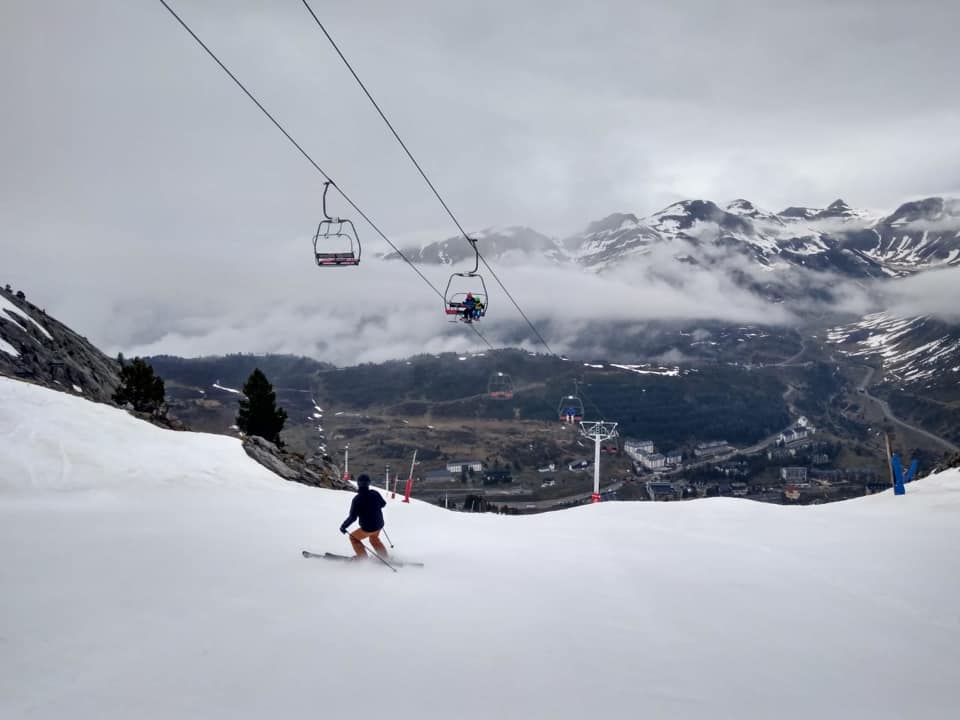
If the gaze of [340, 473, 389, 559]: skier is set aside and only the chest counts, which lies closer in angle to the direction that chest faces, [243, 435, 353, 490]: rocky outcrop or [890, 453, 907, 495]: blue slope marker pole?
the rocky outcrop

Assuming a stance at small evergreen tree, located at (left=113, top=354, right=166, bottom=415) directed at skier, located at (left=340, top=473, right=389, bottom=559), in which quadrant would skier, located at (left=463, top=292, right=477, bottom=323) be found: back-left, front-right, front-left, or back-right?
front-left

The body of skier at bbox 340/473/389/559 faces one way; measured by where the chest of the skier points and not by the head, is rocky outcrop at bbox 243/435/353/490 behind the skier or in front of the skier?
in front

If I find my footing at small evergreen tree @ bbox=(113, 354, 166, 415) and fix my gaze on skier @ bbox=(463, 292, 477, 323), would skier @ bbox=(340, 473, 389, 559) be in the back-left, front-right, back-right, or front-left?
front-right

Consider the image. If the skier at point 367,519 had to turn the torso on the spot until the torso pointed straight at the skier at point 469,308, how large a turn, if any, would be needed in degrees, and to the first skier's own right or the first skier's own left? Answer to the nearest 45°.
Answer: approximately 45° to the first skier's own right

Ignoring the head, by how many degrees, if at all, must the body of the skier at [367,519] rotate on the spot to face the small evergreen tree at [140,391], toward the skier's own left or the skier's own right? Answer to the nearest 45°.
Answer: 0° — they already face it

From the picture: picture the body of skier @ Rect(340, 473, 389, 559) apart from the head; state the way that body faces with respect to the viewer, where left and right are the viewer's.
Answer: facing away from the viewer and to the left of the viewer

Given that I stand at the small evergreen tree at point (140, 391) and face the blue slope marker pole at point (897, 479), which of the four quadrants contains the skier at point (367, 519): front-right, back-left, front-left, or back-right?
front-right

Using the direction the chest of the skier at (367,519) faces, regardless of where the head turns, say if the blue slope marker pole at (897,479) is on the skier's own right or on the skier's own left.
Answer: on the skier's own right
